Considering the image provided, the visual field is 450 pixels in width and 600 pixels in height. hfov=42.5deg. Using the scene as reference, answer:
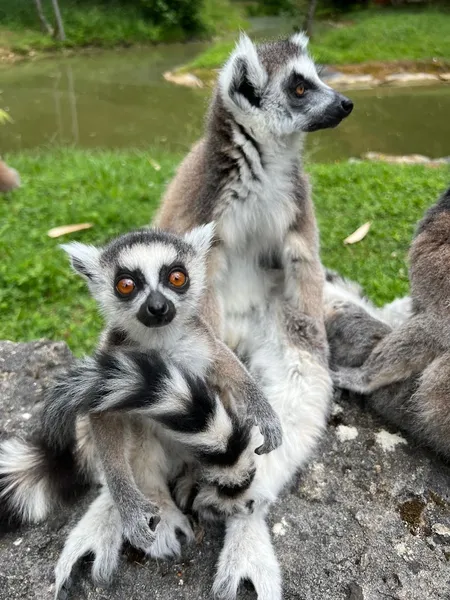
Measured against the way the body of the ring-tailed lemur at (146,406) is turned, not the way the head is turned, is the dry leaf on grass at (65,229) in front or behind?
behind

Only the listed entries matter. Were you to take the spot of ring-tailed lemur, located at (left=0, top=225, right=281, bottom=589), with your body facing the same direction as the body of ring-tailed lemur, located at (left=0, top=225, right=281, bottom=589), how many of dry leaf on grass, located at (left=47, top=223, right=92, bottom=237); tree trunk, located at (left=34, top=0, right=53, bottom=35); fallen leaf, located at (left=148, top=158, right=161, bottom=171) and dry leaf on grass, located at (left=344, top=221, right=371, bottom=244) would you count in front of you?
0

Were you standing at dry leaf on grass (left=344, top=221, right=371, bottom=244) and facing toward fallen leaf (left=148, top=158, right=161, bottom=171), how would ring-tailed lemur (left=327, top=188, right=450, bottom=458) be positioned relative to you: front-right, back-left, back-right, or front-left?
back-left

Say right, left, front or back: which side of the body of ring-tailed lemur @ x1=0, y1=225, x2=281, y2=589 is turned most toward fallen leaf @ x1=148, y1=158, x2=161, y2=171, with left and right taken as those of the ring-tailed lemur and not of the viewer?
back

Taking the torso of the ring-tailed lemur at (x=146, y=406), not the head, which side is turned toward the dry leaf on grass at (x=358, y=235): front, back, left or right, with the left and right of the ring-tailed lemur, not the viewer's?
back

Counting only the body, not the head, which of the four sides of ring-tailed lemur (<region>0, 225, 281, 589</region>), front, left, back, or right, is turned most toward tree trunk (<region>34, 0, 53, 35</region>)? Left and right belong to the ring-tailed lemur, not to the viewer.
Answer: back

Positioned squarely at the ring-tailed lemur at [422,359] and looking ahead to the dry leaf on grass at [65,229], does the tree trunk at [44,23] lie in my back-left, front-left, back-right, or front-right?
front-right

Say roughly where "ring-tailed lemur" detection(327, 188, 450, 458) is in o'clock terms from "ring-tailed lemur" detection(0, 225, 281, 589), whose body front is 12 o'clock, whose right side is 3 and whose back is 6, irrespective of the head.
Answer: "ring-tailed lemur" detection(327, 188, 450, 458) is roughly at 8 o'clock from "ring-tailed lemur" detection(0, 225, 281, 589).

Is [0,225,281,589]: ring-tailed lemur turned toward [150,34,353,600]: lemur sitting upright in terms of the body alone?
no

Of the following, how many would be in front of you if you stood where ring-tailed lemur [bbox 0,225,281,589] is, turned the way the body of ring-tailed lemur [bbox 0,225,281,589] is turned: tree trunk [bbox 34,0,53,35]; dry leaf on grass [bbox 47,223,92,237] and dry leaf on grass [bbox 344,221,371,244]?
0

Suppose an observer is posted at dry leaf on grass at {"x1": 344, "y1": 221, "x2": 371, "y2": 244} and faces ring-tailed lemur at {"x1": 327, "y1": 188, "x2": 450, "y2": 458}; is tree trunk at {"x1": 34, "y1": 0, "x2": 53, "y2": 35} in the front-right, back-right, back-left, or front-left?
back-right

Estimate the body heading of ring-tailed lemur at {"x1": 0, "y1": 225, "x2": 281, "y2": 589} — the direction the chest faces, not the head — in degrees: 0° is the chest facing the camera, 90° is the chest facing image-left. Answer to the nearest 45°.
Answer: approximately 0°
